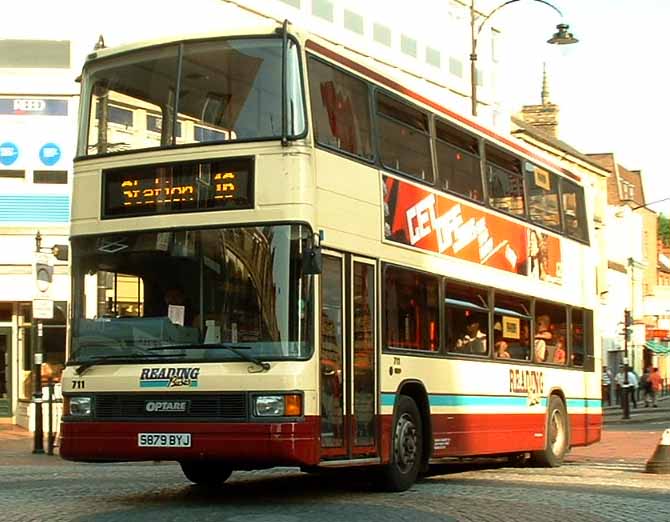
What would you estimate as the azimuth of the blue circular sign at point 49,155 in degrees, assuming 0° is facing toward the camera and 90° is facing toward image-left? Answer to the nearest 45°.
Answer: approximately 0°

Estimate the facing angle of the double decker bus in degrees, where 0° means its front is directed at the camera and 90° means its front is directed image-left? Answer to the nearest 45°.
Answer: approximately 45°

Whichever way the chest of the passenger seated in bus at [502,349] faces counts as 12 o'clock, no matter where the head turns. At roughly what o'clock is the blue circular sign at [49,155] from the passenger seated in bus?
The blue circular sign is roughly at 3 o'clock from the passenger seated in bus.

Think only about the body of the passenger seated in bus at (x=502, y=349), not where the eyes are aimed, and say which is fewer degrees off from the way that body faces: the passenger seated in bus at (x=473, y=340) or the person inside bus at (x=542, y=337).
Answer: the passenger seated in bus

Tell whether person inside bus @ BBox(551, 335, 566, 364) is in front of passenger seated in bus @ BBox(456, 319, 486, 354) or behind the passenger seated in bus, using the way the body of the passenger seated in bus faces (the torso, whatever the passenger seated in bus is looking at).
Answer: behind

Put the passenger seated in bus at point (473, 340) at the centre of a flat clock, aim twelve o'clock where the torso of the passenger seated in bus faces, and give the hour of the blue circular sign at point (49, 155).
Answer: The blue circular sign is roughly at 3 o'clock from the passenger seated in bus.
